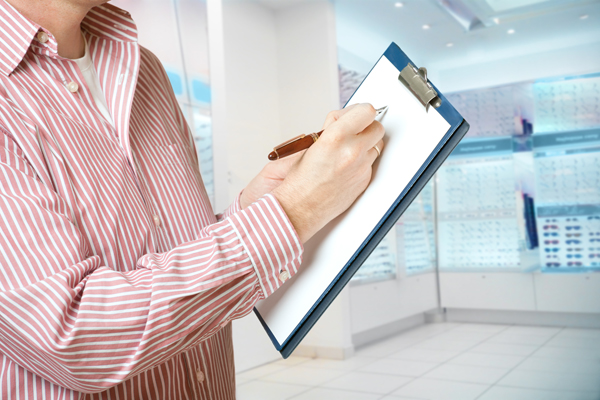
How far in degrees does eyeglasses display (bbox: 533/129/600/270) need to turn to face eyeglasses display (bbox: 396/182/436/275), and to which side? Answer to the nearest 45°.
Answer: approximately 90° to its right

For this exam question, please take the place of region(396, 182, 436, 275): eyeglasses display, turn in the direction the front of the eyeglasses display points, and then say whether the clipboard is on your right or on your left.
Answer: on your right

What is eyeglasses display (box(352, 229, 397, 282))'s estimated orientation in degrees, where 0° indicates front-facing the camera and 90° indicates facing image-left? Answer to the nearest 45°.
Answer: approximately 315°

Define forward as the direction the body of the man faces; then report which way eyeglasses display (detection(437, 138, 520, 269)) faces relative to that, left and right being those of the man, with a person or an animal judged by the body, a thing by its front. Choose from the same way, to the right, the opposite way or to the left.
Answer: to the right

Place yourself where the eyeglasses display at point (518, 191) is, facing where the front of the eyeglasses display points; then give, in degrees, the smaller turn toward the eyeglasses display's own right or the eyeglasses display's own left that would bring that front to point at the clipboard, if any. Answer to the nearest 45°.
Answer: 0° — it already faces it

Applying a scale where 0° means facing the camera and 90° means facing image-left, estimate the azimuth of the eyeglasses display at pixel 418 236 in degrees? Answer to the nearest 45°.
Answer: approximately 315°

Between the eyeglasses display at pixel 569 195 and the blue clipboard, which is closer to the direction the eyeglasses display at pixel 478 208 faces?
the blue clipboard

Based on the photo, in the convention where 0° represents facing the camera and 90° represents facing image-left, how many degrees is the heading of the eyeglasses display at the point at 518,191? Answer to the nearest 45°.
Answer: approximately 0°

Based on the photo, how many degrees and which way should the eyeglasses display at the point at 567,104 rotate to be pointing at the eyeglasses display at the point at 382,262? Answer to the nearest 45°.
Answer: approximately 90° to its right
